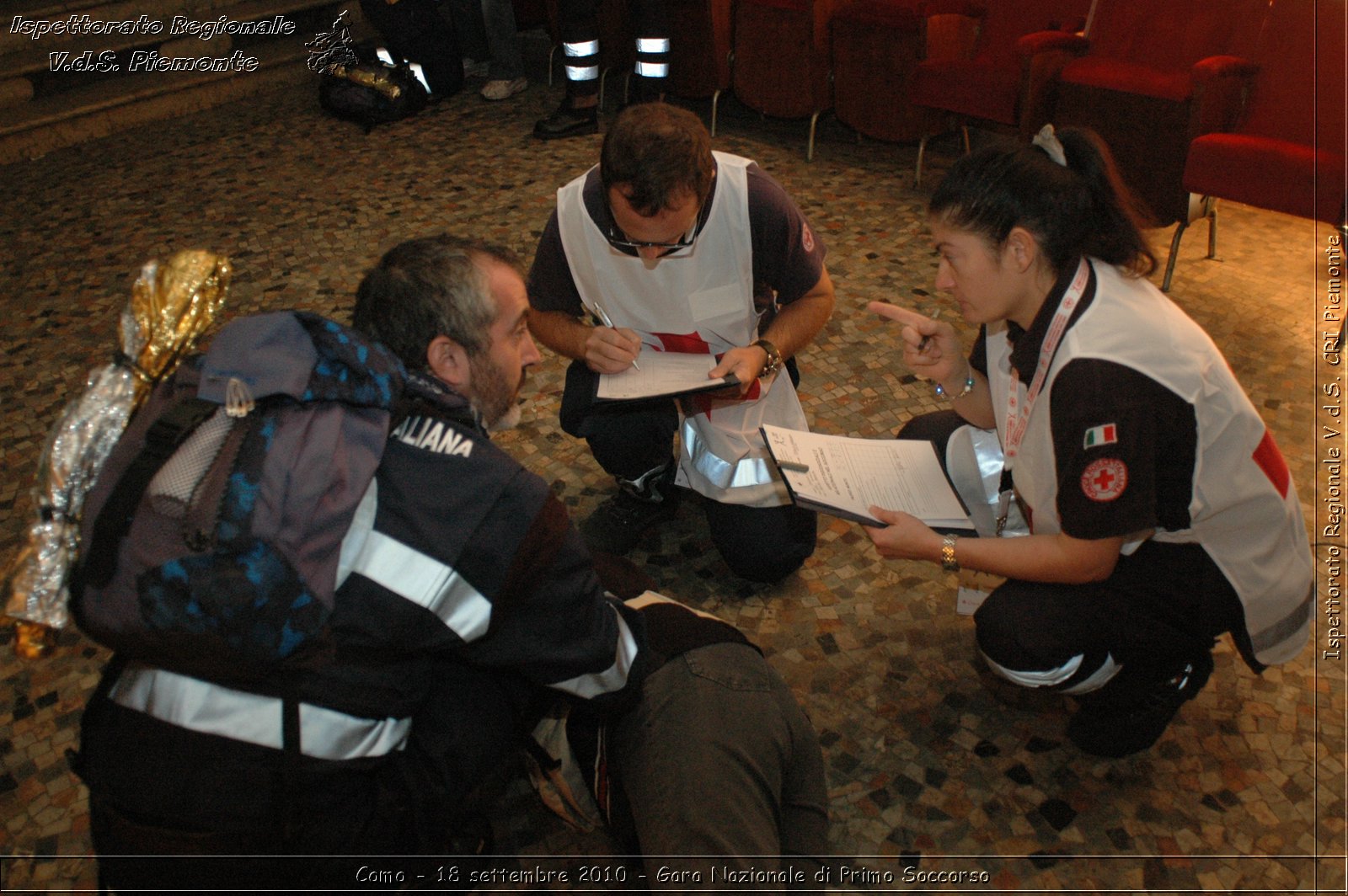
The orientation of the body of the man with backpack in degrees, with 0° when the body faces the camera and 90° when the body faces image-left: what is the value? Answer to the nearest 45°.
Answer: approximately 225°

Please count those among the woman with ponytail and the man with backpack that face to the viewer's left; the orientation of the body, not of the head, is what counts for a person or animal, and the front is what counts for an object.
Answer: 1

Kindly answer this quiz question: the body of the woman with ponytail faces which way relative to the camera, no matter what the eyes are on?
to the viewer's left

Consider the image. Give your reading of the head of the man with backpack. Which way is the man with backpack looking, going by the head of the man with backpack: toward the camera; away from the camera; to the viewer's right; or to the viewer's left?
to the viewer's right

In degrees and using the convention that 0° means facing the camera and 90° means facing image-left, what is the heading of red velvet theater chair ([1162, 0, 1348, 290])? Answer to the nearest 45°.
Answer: approximately 45°

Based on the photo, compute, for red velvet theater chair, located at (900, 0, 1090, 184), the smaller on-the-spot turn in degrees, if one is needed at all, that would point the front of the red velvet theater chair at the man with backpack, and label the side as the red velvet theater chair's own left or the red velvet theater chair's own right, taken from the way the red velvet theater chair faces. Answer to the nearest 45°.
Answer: approximately 45° to the red velvet theater chair's own left

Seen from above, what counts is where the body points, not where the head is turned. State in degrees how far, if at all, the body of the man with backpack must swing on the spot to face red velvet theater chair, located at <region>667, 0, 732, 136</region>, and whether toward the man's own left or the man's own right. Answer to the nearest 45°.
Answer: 0° — they already face it

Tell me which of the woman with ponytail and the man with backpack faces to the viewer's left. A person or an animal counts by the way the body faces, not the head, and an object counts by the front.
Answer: the woman with ponytail

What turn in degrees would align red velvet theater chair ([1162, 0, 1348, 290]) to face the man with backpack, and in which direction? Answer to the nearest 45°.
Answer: approximately 45° to its left

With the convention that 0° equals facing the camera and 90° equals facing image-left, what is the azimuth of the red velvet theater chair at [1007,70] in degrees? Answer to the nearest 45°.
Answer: approximately 45°
